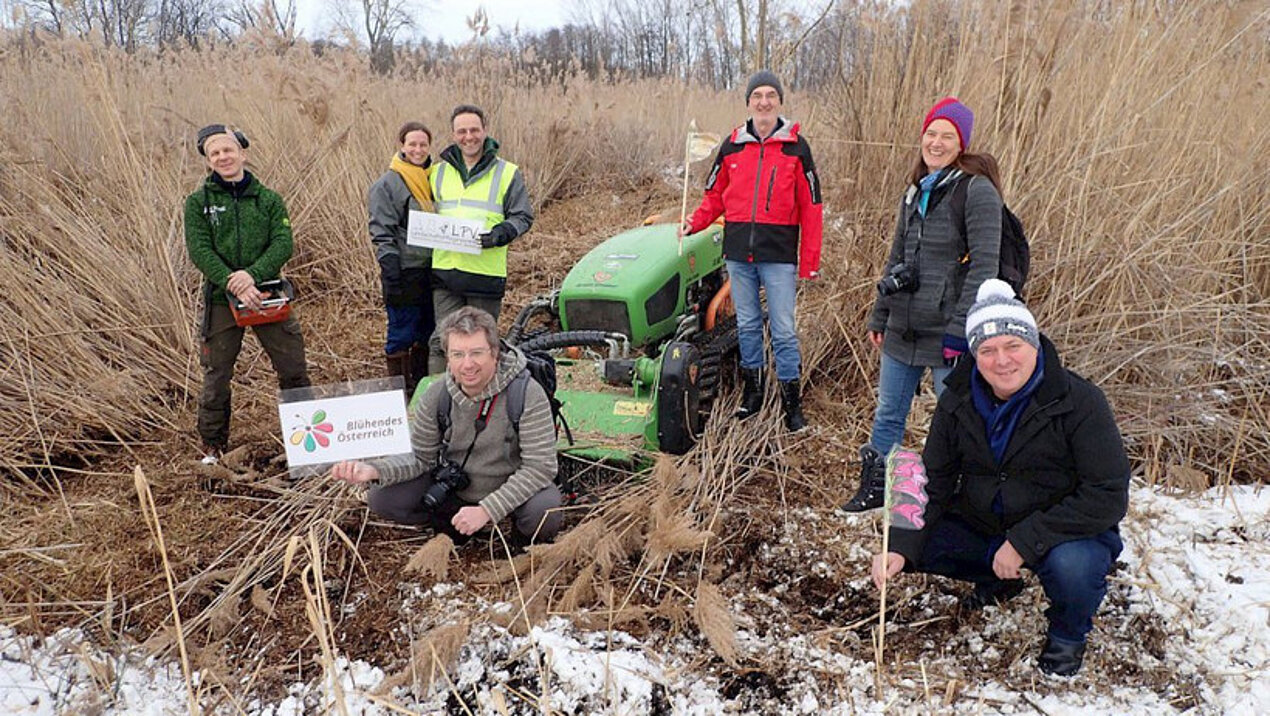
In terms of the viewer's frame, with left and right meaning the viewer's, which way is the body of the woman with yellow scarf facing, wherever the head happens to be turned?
facing the viewer and to the right of the viewer

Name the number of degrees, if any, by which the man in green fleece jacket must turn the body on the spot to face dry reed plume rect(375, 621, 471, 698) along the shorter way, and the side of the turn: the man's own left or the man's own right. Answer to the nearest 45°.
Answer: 0° — they already face it

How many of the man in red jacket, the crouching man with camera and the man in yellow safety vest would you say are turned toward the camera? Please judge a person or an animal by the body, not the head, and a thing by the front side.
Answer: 3

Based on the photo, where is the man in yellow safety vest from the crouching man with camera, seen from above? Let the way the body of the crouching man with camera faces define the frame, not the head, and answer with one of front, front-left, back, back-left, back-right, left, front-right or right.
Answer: back

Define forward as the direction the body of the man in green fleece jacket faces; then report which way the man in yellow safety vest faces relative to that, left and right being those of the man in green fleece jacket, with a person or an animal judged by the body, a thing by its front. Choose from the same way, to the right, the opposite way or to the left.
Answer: the same way

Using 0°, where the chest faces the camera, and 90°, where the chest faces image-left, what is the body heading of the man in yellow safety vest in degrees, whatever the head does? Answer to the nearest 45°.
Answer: approximately 0°

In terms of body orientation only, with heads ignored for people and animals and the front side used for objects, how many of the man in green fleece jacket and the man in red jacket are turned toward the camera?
2

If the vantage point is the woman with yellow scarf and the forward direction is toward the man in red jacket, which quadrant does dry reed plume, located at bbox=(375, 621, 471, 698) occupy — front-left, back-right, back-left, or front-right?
front-right

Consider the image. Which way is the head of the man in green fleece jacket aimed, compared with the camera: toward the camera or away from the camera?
toward the camera

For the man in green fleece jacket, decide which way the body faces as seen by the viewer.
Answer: toward the camera

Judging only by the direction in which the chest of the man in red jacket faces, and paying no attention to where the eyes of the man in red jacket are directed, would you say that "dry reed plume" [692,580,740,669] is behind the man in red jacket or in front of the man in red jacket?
in front

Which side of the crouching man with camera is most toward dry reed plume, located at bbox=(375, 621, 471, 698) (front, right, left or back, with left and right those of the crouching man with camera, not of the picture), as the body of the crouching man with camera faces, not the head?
front

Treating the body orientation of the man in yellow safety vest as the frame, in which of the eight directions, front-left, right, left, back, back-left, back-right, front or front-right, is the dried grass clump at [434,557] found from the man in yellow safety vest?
front

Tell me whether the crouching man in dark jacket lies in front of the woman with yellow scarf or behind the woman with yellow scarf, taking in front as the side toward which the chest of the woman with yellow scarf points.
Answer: in front

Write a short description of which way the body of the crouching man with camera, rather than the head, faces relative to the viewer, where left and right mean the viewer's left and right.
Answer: facing the viewer
